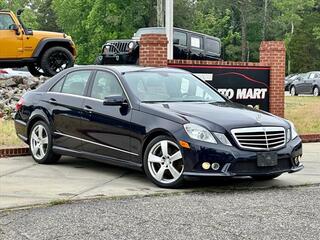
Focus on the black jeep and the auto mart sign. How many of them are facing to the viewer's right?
0

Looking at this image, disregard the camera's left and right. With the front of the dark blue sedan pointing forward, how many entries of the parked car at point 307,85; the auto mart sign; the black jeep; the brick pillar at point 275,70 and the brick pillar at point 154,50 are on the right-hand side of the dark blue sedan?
0

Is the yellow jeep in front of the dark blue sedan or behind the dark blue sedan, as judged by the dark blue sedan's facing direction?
behind

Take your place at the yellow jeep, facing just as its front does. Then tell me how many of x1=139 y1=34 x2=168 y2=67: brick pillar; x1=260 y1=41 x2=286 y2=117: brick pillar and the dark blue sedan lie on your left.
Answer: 0

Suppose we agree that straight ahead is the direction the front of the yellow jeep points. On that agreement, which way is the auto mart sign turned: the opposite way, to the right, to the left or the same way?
to the right

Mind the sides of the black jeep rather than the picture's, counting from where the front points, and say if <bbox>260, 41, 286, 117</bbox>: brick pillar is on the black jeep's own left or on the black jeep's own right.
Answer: on the black jeep's own left

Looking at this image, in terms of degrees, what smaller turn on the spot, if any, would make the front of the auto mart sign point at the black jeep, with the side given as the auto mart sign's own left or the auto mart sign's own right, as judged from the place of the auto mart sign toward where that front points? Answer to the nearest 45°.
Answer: approximately 180°

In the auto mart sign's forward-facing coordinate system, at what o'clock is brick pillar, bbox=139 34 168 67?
The brick pillar is roughly at 2 o'clock from the auto mart sign.

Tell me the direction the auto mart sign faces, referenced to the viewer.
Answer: facing the viewer

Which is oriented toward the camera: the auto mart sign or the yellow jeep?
the auto mart sign

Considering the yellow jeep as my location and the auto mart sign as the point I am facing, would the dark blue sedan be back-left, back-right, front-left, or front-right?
front-right

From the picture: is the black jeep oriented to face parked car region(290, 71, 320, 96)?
no

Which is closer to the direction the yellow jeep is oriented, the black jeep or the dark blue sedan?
the black jeep

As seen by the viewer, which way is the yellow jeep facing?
to the viewer's right

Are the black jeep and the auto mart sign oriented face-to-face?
no

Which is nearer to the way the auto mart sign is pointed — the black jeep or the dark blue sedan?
the dark blue sedan

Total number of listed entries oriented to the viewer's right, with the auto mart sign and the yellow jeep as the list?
1

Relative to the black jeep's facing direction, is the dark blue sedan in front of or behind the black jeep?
in front
